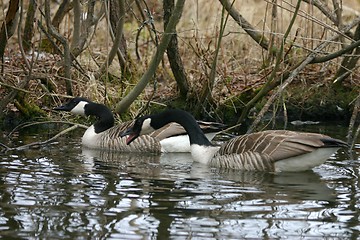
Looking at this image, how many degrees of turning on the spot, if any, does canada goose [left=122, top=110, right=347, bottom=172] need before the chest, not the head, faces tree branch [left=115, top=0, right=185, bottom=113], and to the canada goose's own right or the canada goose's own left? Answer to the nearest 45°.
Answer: approximately 45° to the canada goose's own right

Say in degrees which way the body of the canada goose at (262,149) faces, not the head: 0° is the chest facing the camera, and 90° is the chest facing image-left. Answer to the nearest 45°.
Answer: approximately 90°

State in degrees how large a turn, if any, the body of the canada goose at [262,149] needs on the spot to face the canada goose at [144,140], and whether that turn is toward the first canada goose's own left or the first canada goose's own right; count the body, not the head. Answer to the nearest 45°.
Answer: approximately 45° to the first canada goose's own right

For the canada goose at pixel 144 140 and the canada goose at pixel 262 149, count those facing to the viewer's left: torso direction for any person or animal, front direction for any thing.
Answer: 2

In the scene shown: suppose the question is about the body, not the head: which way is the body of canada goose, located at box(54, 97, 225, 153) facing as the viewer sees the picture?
to the viewer's left

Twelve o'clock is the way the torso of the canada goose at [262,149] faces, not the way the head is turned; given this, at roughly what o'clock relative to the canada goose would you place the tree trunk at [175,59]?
The tree trunk is roughly at 2 o'clock from the canada goose.
